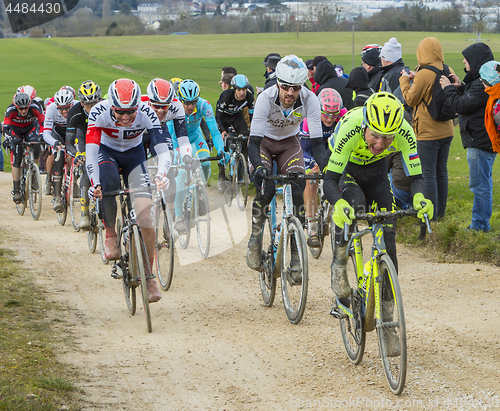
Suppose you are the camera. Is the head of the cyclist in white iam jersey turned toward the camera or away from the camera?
toward the camera

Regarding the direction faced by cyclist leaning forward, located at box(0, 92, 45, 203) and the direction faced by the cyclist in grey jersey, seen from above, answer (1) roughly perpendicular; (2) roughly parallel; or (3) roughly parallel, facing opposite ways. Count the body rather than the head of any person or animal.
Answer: roughly parallel

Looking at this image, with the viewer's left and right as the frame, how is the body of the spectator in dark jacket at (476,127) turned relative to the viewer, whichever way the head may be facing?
facing to the left of the viewer

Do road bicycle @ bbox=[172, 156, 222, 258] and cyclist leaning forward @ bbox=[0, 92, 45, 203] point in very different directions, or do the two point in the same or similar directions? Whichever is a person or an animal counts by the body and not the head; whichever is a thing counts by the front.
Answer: same or similar directions

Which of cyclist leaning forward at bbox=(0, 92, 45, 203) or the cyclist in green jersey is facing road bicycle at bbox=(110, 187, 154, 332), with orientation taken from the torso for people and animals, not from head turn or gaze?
the cyclist leaning forward

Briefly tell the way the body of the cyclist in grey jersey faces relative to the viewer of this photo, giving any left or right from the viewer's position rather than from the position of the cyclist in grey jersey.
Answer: facing the viewer

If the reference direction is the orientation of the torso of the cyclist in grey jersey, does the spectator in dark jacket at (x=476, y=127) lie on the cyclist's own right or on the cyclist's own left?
on the cyclist's own left

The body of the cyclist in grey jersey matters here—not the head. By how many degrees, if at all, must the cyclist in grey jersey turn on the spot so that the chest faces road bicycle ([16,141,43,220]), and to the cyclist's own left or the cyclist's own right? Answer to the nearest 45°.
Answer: approximately 135° to the cyclist's own right

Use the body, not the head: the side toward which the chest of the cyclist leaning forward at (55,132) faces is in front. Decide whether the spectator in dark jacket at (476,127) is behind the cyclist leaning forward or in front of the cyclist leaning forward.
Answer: in front

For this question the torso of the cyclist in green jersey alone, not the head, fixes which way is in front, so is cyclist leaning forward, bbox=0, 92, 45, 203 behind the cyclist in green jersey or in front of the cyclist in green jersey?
behind

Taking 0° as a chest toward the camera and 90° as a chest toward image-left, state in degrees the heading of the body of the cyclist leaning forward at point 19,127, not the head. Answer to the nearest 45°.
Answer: approximately 0°

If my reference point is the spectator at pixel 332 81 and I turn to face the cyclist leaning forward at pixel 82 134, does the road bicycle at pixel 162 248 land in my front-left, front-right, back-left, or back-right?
front-left

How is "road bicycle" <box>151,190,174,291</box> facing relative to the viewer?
toward the camera

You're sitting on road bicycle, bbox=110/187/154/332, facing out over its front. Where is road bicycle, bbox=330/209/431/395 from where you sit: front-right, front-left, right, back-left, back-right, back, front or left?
front-left

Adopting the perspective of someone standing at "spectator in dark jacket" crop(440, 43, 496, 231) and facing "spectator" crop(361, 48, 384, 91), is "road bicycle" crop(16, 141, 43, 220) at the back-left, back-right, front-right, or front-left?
front-left

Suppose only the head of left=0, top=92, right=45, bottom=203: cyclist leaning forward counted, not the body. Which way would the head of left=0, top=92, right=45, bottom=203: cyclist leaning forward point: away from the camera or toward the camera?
toward the camera

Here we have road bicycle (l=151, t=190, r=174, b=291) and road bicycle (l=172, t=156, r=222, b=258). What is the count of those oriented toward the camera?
2

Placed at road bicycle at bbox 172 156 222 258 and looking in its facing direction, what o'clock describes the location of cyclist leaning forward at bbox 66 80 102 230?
The cyclist leaning forward is roughly at 4 o'clock from the road bicycle.
